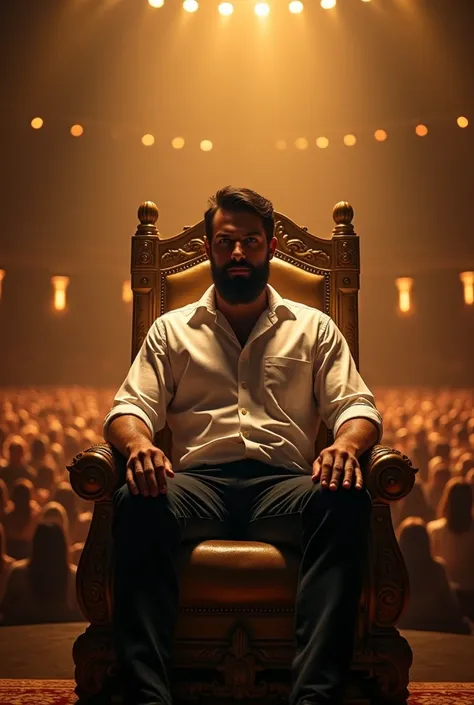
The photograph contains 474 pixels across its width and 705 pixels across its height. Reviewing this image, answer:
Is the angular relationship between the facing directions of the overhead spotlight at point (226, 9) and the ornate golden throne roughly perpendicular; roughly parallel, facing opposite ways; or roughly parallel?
roughly parallel

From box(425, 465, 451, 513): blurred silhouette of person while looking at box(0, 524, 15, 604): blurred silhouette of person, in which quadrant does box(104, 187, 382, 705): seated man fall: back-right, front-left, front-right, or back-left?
front-left

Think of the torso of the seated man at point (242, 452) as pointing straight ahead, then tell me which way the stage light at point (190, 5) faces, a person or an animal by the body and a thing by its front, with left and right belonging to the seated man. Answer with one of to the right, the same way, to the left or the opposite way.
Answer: the same way

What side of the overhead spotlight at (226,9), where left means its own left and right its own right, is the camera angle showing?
front

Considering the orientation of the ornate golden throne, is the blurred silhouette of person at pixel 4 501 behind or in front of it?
behind

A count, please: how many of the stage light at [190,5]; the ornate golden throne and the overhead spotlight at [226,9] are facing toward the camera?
3

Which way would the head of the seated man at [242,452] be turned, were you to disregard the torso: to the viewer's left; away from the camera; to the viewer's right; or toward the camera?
toward the camera

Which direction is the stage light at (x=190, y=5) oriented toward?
toward the camera
